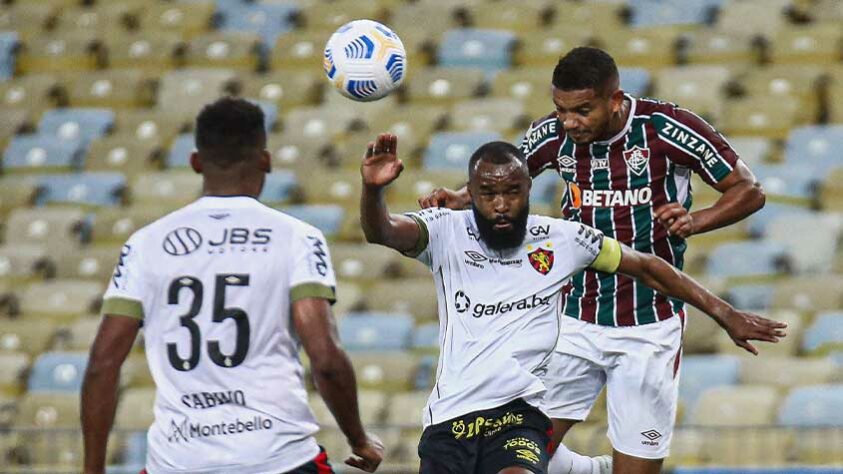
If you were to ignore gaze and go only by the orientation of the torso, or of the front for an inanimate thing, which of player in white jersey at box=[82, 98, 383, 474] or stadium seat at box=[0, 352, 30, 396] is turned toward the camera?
the stadium seat

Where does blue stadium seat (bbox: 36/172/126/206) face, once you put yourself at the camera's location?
facing the viewer

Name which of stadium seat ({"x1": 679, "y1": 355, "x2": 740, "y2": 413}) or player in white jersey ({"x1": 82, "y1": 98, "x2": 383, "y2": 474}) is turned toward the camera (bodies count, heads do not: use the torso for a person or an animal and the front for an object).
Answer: the stadium seat

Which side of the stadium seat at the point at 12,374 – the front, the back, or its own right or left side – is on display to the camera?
front

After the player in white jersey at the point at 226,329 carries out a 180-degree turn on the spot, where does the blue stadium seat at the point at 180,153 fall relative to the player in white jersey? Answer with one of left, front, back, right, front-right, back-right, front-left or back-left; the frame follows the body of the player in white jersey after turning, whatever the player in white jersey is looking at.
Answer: back

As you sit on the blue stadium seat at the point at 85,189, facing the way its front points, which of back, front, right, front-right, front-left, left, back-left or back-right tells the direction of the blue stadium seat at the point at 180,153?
left

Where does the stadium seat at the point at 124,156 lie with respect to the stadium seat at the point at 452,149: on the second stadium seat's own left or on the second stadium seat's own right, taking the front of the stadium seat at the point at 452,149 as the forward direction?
on the second stadium seat's own right

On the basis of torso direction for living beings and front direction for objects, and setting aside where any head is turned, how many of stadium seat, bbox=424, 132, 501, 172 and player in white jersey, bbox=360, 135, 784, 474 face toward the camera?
2

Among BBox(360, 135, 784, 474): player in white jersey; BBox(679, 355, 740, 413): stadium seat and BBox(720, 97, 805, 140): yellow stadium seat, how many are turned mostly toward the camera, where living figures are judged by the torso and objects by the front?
3

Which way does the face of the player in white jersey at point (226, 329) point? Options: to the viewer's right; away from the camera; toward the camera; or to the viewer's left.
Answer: away from the camera

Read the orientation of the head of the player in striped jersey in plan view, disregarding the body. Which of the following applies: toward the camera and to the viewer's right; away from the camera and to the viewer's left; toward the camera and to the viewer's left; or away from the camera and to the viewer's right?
toward the camera and to the viewer's left

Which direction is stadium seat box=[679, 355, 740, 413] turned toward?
toward the camera
